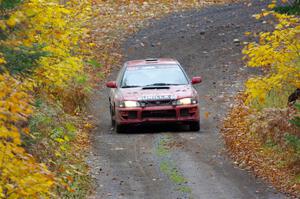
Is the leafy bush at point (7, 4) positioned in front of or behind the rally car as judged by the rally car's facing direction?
in front

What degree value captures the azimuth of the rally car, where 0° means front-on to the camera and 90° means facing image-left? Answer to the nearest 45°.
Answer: approximately 0°
